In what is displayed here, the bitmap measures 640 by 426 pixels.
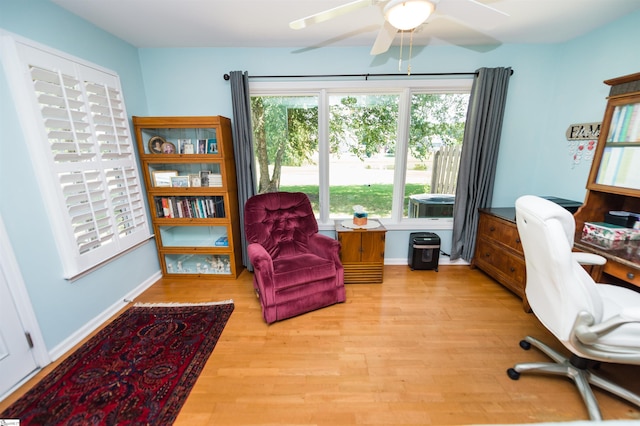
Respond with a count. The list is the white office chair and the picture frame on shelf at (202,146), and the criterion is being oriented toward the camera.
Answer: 1

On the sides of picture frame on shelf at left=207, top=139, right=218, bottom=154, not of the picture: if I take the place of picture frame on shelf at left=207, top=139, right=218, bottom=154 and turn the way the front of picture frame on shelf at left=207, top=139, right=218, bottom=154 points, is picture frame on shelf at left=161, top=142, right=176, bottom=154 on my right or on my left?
on my right

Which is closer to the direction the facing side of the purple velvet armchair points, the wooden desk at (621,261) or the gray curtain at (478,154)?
the wooden desk

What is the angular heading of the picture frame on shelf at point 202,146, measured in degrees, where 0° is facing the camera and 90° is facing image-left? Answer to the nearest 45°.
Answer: approximately 0°

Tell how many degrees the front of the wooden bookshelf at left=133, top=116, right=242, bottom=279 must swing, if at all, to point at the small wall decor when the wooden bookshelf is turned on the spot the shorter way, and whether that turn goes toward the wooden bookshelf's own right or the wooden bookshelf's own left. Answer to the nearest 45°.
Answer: approximately 45° to the wooden bookshelf's own left
